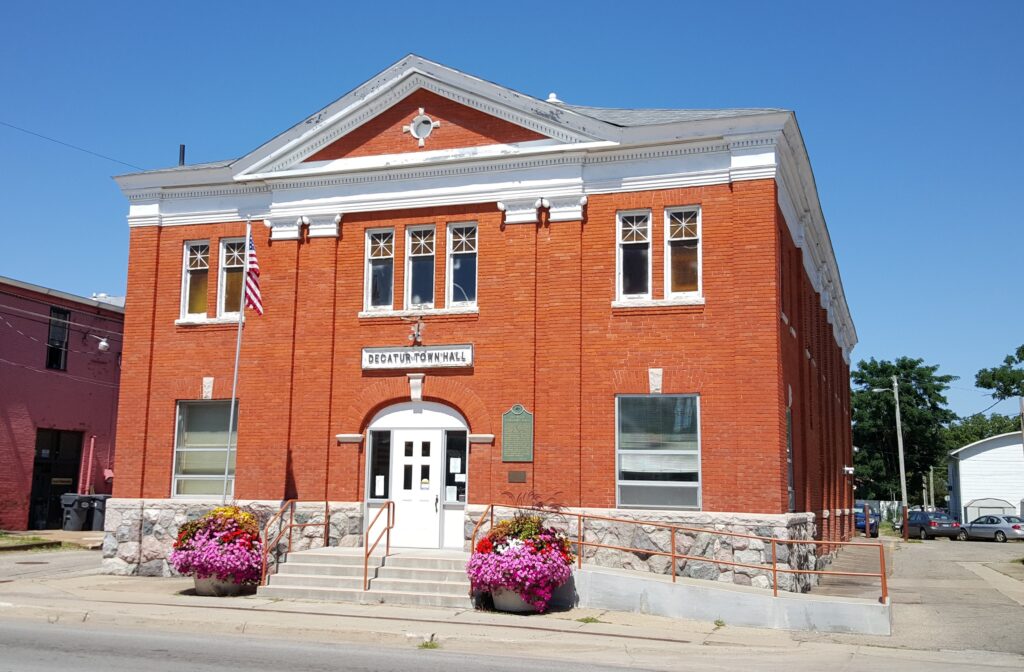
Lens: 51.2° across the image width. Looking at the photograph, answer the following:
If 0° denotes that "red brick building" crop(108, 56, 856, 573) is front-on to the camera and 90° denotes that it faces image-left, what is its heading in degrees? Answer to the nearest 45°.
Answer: approximately 0°

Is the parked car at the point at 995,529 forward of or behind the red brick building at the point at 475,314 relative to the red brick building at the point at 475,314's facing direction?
behind

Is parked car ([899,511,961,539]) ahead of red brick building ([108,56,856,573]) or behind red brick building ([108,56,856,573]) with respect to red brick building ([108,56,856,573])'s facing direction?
behind

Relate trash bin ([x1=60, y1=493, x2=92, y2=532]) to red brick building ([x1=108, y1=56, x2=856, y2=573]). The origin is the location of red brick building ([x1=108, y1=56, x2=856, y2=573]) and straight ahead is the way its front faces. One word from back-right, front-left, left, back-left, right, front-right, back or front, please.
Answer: back-right

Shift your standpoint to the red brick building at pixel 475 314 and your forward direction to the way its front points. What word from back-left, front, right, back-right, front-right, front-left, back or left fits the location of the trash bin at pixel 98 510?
back-right

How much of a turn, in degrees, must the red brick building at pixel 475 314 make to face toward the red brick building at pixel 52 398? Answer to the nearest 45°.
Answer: approximately 135° to its right
